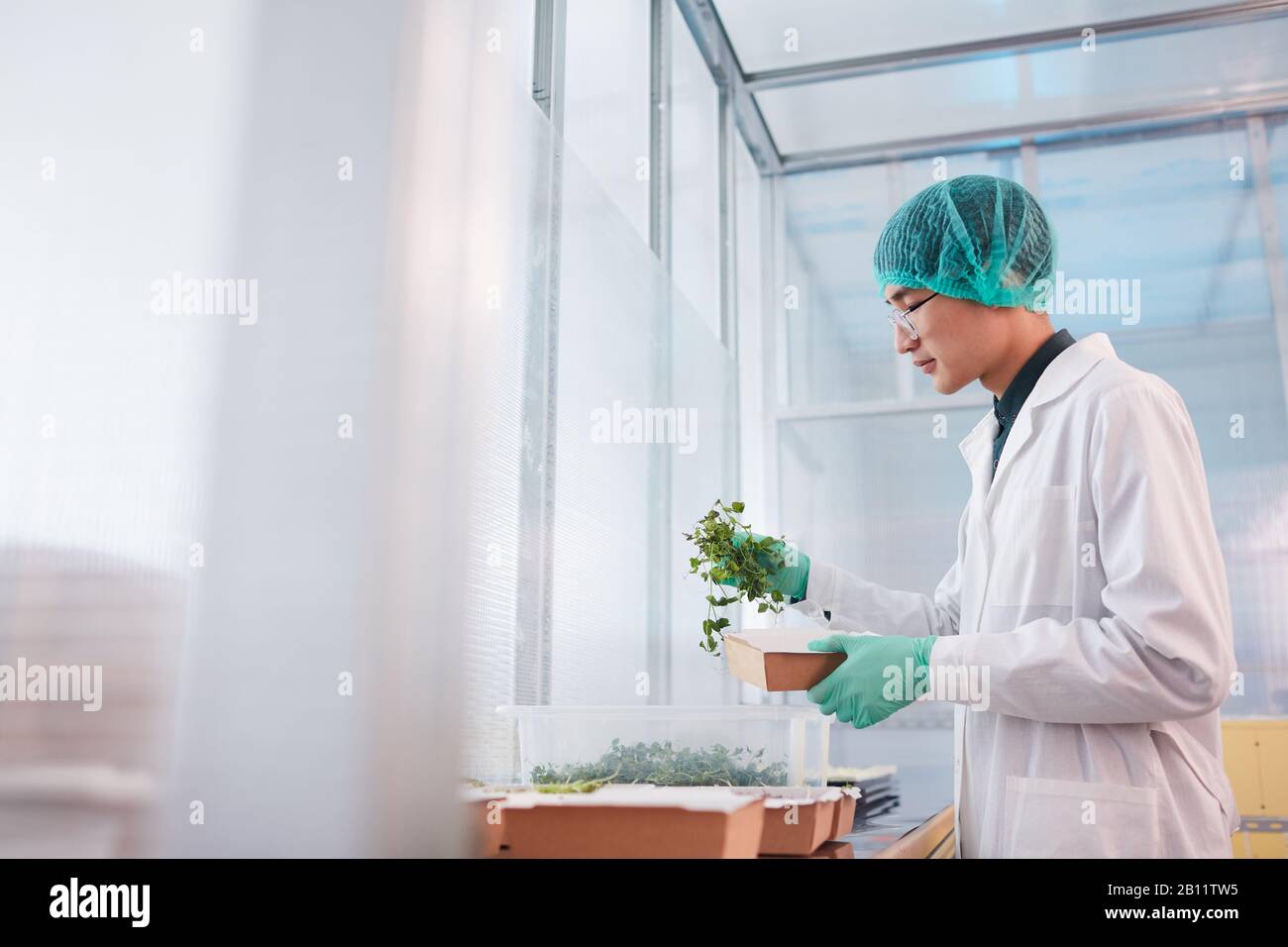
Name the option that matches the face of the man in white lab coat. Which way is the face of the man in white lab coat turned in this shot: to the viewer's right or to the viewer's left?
to the viewer's left

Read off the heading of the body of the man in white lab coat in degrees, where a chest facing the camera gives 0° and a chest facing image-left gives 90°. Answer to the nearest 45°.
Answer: approximately 90°
